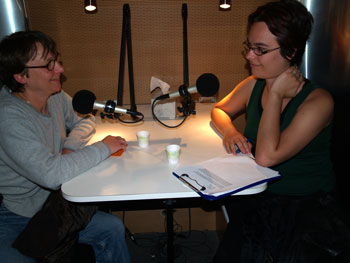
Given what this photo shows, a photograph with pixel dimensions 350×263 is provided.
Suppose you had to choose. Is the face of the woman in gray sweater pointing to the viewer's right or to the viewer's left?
to the viewer's right

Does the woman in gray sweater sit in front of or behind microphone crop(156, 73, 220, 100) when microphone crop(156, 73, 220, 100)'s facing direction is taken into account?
behind

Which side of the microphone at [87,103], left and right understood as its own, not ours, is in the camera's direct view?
left

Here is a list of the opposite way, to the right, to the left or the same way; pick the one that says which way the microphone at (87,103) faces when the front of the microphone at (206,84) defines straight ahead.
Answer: the opposite way

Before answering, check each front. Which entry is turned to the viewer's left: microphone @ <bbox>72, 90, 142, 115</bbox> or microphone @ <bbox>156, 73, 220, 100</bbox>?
microphone @ <bbox>72, 90, 142, 115</bbox>

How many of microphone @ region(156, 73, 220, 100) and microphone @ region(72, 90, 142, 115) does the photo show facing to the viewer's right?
1

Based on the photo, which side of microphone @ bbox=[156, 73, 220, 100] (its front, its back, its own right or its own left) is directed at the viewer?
right
